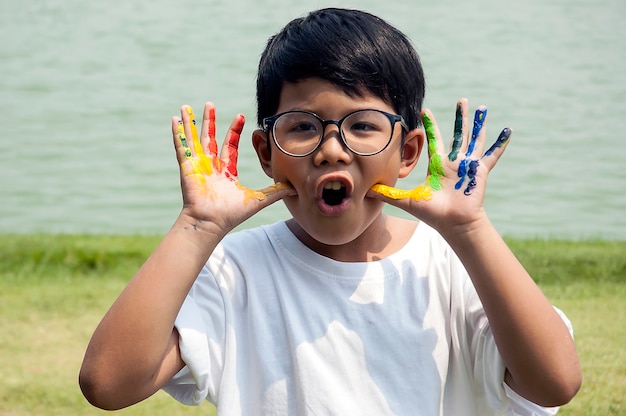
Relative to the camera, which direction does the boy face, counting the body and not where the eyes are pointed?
toward the camera

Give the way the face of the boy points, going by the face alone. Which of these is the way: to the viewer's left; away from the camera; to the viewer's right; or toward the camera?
toward the camera
